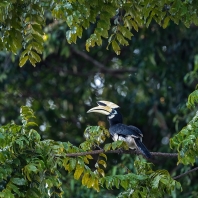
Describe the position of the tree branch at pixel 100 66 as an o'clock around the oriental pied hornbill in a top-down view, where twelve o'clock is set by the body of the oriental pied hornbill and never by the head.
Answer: The tree branch is roughly at 3 o'clock from the oriental pied hornbill.

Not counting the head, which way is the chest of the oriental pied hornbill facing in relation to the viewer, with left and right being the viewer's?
facing to the left of the viewer
